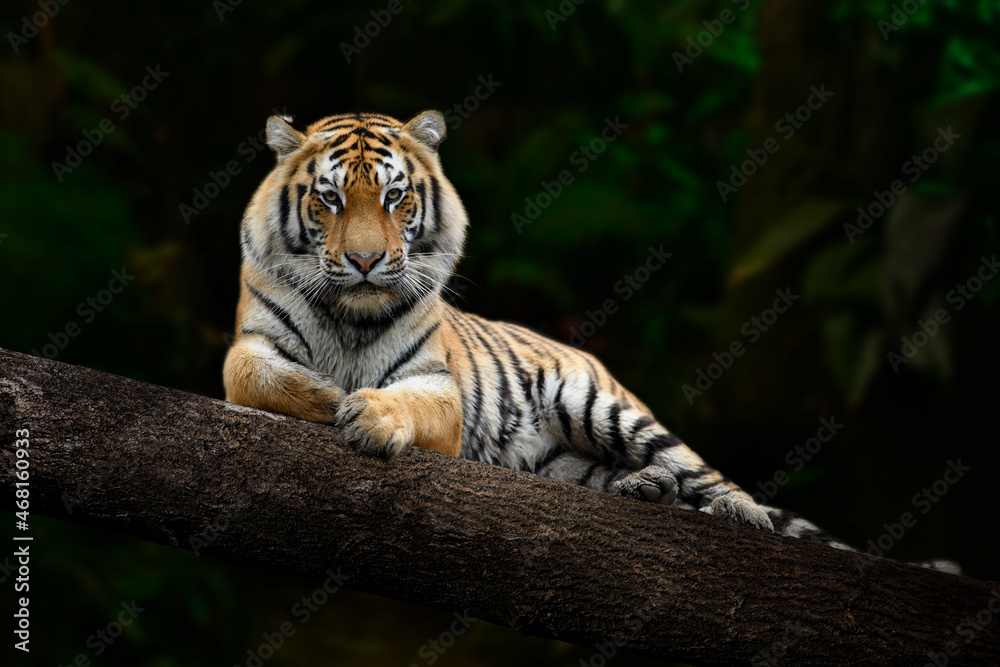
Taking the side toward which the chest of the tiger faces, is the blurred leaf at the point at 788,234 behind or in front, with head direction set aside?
behind

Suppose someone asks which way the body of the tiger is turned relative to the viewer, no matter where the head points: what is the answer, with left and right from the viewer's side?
facing the viewer and to the left of the viewer
